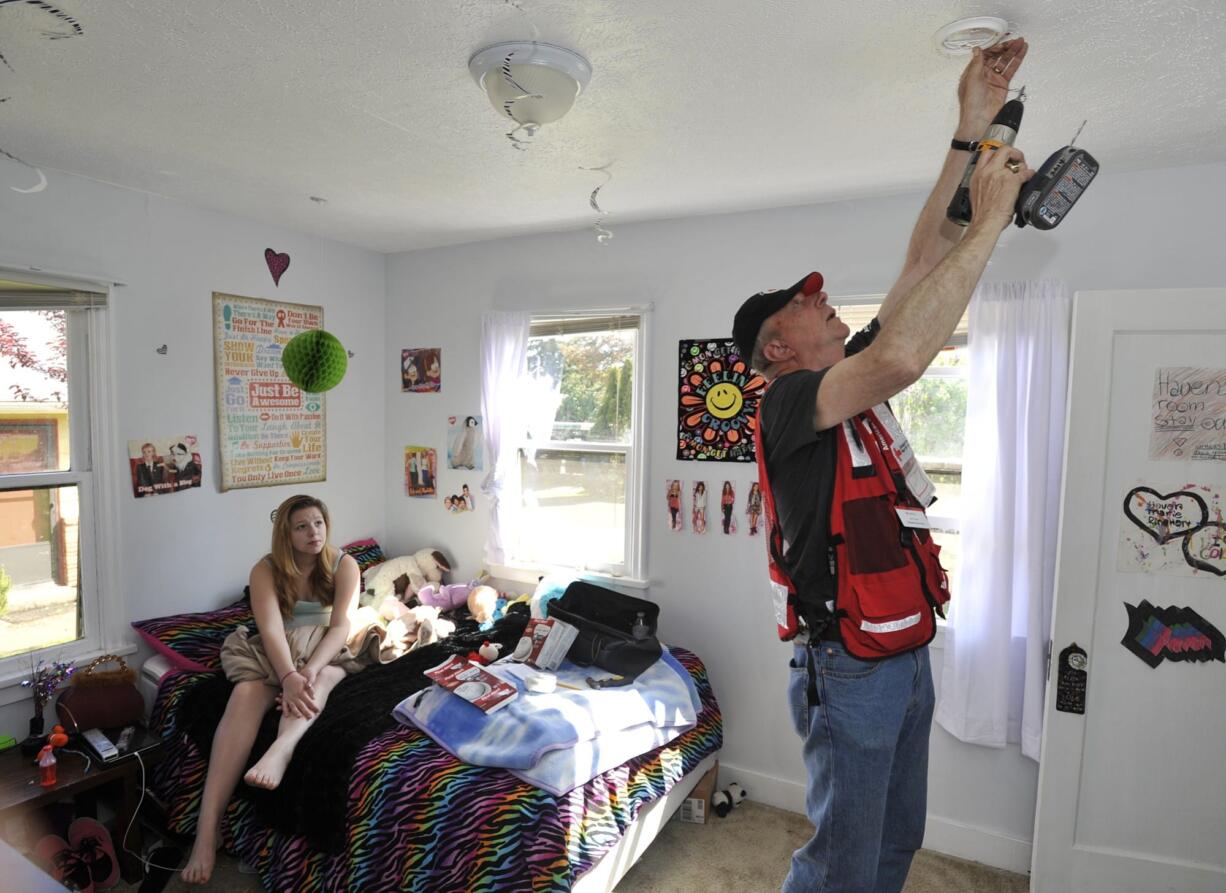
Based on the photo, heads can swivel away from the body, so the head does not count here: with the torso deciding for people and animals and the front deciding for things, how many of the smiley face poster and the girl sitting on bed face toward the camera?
2

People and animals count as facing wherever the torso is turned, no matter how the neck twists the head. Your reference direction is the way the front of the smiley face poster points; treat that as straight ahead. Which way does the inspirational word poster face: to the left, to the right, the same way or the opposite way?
to the left

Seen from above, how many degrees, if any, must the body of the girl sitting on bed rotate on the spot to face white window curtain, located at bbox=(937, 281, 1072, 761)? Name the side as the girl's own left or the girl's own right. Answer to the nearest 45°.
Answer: approximately 45° to the girl's own left

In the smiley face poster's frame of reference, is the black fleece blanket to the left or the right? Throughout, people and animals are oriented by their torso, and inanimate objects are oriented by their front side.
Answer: on its right

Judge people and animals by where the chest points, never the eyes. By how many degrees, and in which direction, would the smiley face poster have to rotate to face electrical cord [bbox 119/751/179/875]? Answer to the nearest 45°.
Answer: approximately 45° to its right

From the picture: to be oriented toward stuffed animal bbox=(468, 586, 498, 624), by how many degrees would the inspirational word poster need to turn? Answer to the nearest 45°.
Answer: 0° — it already faces it
